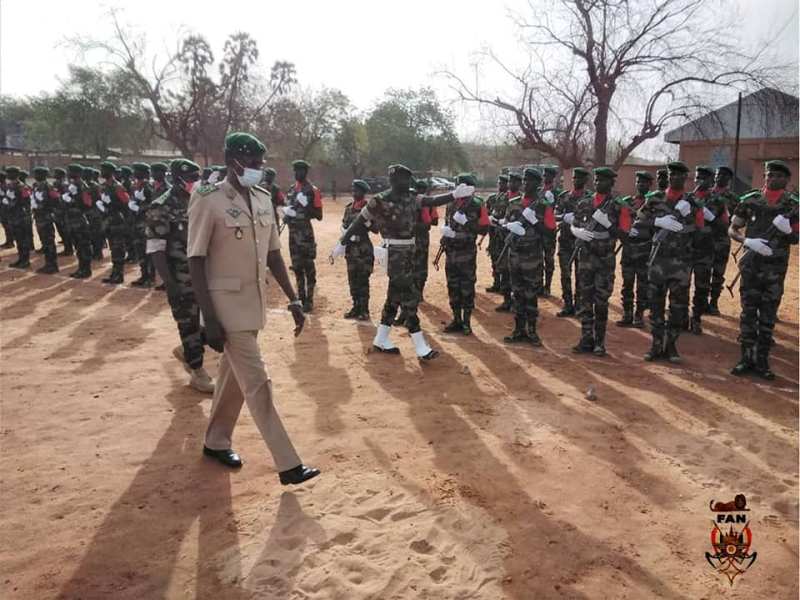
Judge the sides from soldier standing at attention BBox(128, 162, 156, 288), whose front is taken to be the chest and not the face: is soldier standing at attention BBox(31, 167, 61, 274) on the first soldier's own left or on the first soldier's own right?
on the first soldier's own right

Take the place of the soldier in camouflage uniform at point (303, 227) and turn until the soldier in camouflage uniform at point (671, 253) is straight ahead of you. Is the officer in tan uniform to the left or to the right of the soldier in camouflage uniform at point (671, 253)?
right

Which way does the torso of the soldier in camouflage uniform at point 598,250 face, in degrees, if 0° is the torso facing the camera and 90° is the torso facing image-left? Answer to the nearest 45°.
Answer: approximately 45°

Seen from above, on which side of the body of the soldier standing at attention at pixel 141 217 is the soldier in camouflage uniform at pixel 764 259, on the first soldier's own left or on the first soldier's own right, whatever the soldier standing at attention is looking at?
on the first soldier's own left

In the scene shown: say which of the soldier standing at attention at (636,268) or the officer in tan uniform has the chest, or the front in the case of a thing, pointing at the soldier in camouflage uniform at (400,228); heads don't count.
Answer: the soldier standing at attention

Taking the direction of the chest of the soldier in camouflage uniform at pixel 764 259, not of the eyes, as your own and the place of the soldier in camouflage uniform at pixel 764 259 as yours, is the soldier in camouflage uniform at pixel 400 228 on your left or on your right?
on your right

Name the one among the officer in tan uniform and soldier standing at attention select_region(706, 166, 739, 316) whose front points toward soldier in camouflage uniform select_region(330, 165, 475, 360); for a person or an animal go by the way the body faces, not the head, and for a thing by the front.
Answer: the soldier standing at attention

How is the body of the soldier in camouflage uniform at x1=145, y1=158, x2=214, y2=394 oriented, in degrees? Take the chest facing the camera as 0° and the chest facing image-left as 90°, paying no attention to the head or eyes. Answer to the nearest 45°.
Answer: approximately 315°

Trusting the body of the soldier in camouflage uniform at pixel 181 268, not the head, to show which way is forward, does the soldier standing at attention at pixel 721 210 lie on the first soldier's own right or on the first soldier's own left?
on the first soldier's own left
